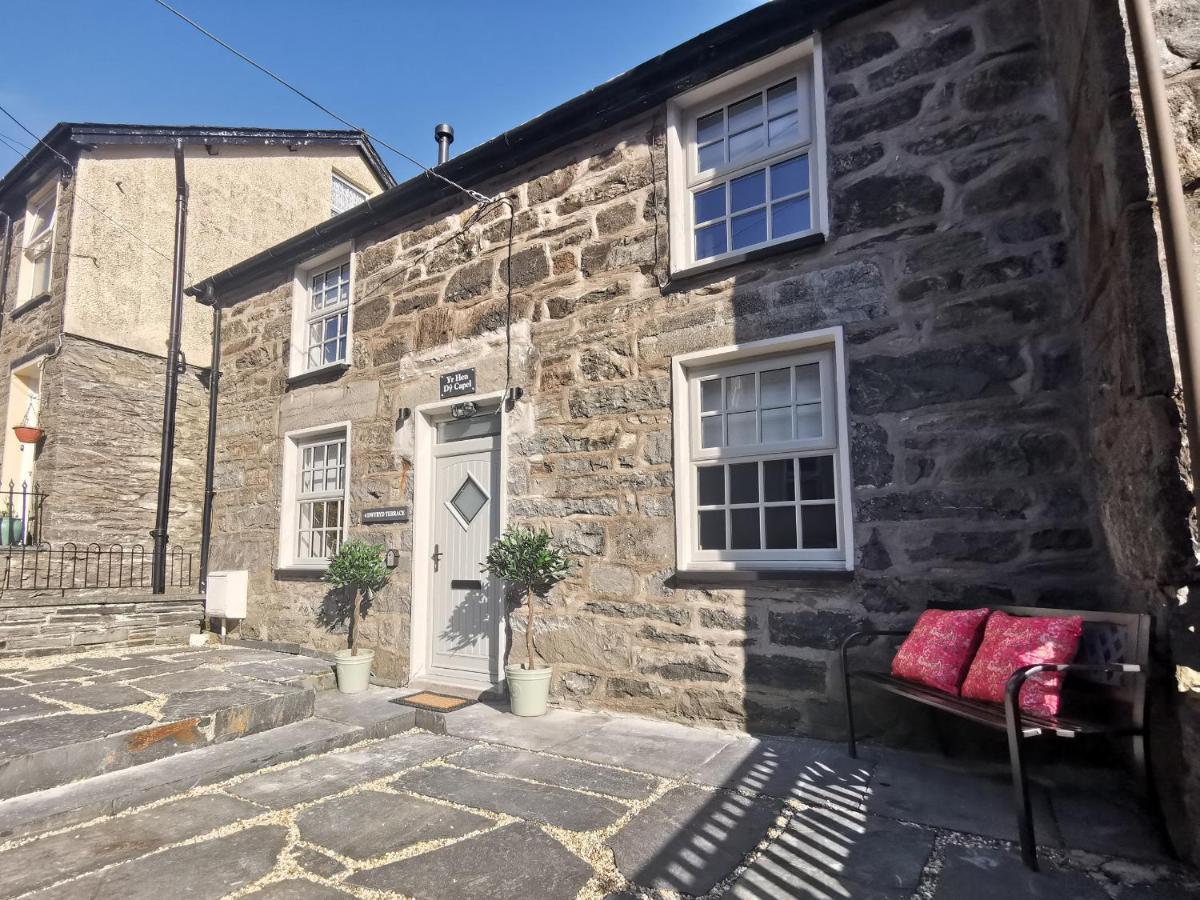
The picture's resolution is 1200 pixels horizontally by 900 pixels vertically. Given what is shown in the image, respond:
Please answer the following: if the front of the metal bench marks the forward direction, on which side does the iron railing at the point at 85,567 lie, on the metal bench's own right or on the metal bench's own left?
on the metal bench's own right

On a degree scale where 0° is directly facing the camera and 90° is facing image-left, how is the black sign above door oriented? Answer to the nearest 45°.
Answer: approximately 45°

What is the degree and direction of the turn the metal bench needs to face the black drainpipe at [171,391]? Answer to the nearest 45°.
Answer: approximately 45° to its right

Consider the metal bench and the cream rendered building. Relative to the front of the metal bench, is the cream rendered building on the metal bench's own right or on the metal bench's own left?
on the metal bench's own right

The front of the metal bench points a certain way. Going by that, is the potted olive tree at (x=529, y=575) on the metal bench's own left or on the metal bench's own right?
on the metal bench's own right

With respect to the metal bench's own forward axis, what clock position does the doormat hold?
The doormat is roughly at 2 o'clock from the metal bench.

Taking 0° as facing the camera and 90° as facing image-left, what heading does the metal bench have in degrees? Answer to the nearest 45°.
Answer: approximately 45°

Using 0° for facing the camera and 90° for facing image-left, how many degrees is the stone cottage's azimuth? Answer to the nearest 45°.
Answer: approximately 45°
